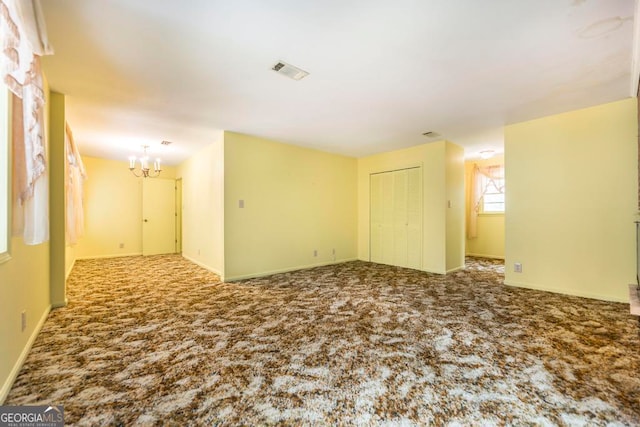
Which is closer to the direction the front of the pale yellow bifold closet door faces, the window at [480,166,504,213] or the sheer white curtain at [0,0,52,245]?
the sheer white curtain

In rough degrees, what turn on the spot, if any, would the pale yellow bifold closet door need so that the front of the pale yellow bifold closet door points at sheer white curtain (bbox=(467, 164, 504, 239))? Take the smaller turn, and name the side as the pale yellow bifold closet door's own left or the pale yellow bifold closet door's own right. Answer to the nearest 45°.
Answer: approximately 180°

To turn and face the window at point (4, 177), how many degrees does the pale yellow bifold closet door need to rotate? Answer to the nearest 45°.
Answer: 0° — it already faces it

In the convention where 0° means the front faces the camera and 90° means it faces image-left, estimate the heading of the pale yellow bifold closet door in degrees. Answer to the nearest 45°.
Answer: approximately 45°

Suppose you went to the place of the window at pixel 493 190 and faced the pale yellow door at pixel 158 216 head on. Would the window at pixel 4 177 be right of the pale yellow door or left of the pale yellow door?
left

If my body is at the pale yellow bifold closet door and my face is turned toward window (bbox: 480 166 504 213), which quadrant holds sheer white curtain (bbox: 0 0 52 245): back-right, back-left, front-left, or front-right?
back-right

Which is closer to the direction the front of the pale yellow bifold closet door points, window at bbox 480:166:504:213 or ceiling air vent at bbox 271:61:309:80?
the ceiling air vent

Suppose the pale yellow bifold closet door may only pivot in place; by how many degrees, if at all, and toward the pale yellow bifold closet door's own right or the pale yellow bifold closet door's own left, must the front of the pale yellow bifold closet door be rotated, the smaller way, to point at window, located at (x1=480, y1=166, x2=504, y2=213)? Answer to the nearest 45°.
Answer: approximately 180°

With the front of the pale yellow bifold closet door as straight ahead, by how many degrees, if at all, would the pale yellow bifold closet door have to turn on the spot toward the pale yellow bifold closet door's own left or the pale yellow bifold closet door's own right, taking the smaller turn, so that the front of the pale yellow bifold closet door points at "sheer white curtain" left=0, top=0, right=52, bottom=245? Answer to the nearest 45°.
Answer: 0° — it already faces it
